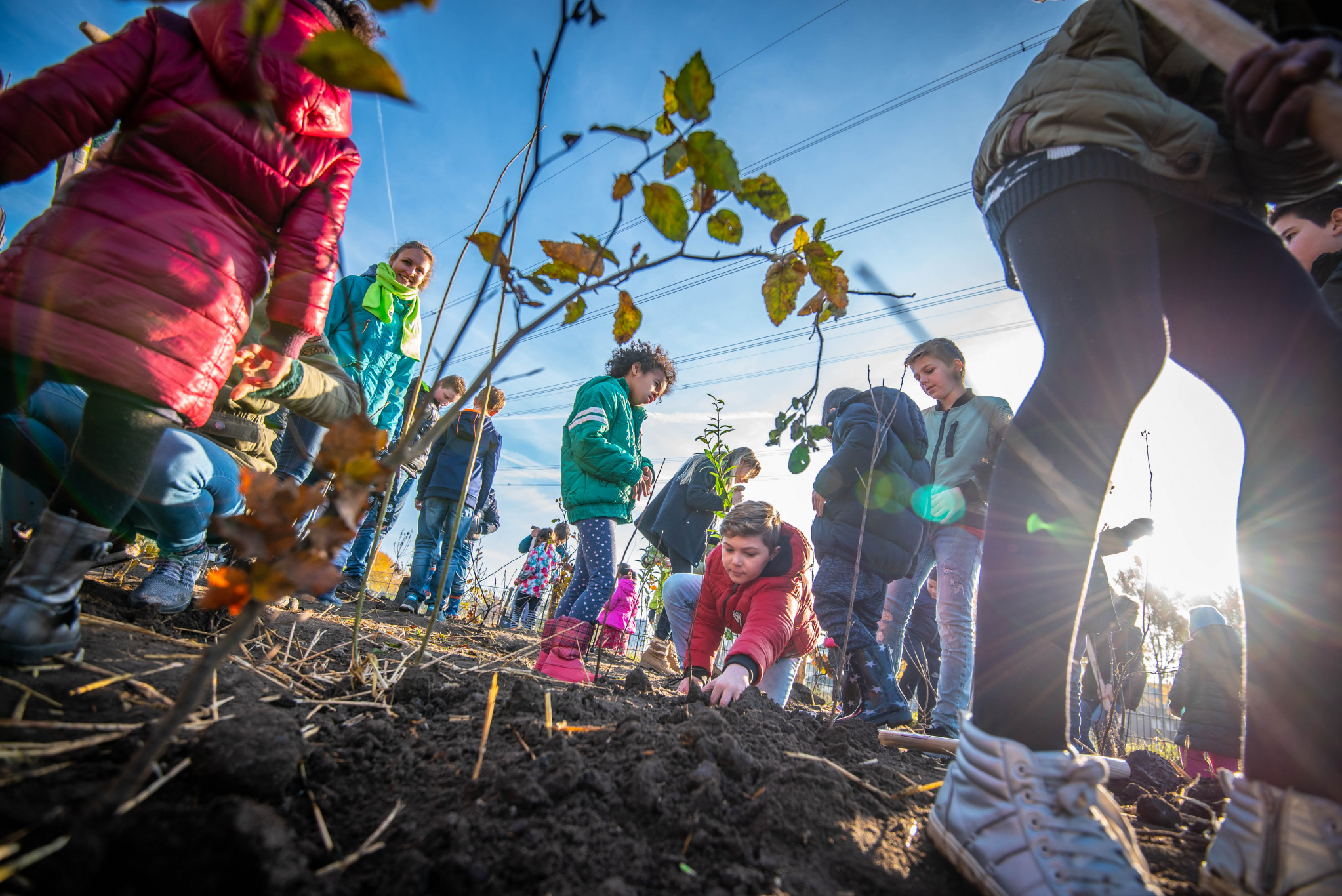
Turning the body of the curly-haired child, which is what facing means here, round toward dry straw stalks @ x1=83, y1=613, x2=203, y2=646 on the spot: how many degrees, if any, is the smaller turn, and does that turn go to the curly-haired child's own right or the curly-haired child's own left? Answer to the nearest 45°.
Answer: approximately 135° to the curly-haired child's own right

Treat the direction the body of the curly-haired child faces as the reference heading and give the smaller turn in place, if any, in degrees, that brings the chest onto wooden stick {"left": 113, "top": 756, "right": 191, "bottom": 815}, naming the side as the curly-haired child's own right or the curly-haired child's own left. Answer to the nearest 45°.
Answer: approximately 90° to the curly-haired child's own right

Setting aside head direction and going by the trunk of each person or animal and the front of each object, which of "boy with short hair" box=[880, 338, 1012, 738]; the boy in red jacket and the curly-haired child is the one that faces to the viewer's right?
the curly-haired child

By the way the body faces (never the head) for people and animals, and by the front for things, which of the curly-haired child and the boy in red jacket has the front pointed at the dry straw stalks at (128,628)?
the boy in red jacket

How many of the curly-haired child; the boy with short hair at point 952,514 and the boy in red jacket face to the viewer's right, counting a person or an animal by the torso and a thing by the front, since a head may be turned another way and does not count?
1

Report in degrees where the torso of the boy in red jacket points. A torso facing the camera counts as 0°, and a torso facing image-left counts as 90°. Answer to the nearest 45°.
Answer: approximately 45°

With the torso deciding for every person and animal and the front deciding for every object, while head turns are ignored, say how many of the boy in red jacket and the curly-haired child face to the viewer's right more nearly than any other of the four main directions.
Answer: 1

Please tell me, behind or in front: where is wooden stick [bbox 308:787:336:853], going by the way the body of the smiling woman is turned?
in front

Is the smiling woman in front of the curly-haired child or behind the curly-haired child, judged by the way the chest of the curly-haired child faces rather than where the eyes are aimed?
behind

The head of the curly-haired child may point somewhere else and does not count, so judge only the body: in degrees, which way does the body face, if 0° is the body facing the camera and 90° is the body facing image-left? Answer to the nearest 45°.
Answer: approximately 270°

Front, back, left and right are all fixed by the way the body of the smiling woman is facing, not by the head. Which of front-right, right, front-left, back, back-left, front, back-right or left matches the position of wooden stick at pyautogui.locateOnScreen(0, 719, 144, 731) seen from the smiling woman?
front-right

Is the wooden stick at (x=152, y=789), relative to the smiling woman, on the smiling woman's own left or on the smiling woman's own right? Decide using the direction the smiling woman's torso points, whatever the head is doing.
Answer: on the smiling woman's own right

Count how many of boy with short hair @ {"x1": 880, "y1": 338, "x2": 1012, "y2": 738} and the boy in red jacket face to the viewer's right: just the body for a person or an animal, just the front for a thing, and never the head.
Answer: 0
